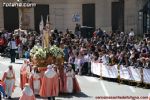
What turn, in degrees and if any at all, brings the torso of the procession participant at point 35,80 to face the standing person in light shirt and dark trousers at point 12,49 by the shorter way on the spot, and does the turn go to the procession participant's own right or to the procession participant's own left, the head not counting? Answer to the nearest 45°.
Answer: approximately 180°

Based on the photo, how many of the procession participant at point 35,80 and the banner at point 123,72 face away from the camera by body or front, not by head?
0
